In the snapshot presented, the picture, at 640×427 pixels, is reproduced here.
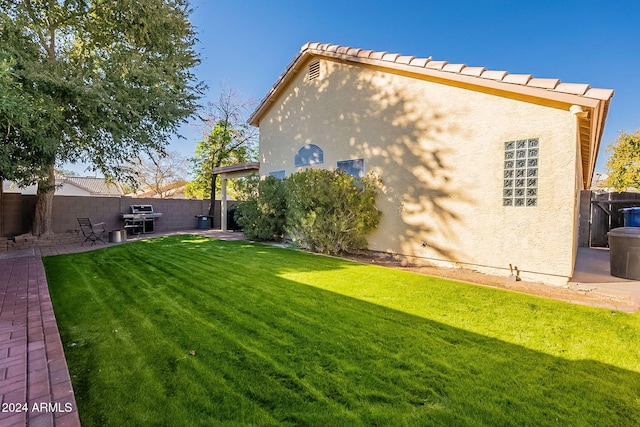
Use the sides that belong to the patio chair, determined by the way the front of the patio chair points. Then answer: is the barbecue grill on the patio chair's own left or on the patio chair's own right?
on the patio chair's own left

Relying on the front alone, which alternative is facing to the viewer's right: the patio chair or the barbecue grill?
the patio chair

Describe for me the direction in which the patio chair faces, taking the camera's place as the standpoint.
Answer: facing to the right of the viewer

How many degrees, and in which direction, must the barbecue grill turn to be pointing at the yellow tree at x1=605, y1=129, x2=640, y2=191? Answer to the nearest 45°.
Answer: approximately 90° to its left

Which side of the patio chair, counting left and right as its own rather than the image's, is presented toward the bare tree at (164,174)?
left

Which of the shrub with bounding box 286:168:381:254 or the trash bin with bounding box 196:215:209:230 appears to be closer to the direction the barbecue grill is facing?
the shrub

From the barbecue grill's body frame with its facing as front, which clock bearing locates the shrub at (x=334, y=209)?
The shrub is roughly at 11 o'clock from the barbecue grill.

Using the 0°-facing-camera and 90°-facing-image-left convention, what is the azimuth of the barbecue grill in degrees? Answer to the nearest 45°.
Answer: approximately 0°
